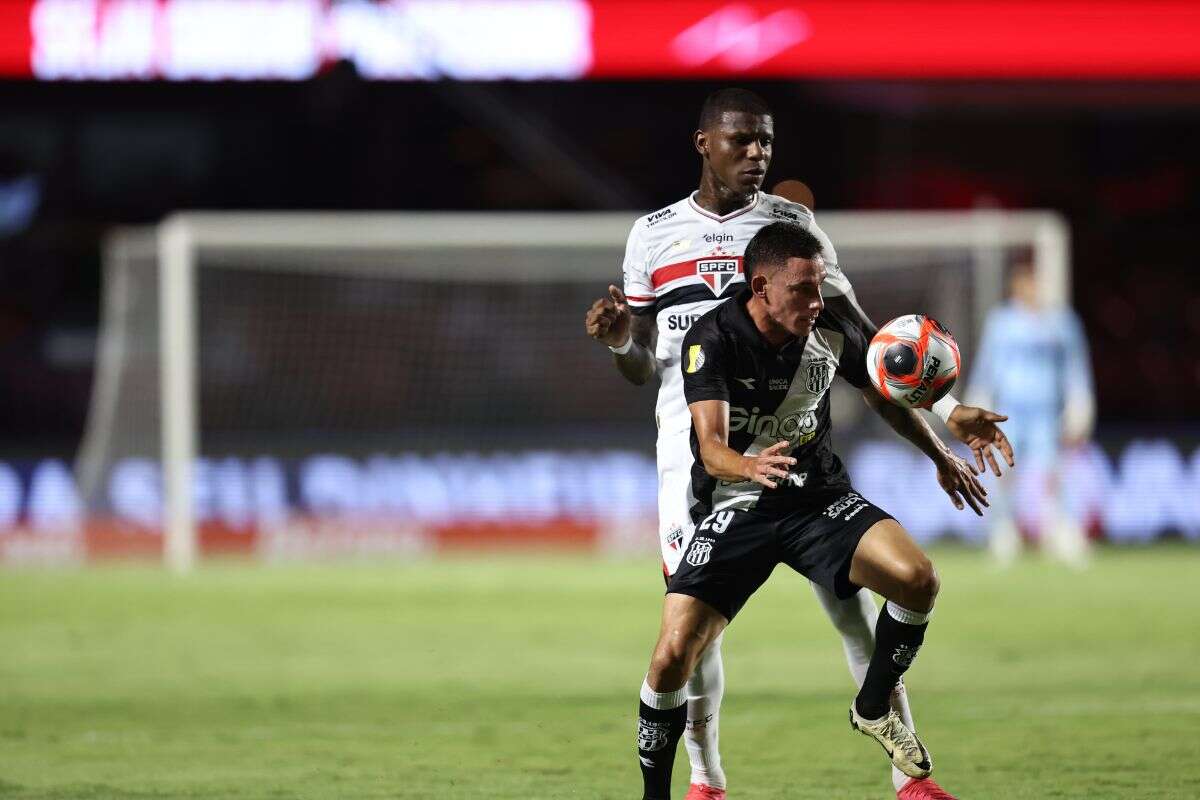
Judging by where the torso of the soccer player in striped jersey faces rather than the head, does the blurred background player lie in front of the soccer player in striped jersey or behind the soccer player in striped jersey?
behind

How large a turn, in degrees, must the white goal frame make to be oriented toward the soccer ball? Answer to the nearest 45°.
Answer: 0° — it already faces it

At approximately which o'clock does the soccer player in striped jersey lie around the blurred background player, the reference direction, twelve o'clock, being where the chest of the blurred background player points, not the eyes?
The soccer player in striped jersey is roughly at 12 o'clock from the blurred background player.

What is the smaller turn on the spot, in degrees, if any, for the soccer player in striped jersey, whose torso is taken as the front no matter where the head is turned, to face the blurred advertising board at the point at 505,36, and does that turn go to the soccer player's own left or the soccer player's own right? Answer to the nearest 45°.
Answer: approximately 180°

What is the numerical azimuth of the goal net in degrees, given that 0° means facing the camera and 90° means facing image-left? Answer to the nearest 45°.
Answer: approximately 0°
